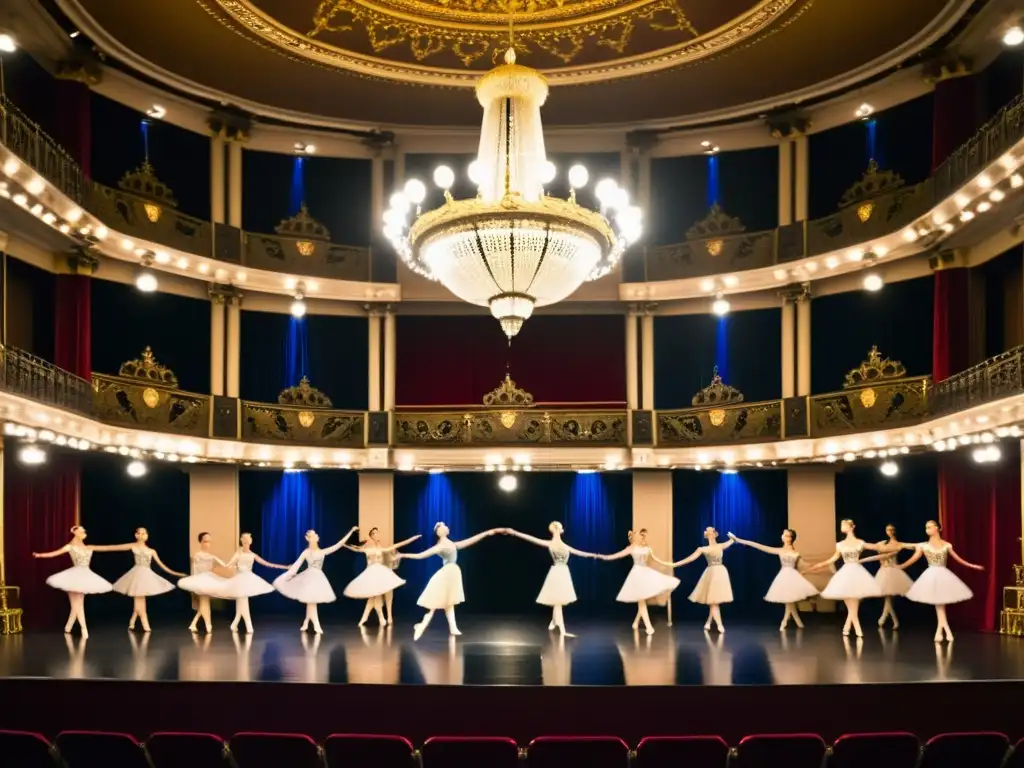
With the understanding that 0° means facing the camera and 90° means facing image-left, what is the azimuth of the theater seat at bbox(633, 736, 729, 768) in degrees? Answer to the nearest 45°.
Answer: approximately 180°

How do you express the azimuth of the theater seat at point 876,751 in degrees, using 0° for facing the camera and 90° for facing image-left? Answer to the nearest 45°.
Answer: approximately 180°

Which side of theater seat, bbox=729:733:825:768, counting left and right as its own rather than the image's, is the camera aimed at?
back

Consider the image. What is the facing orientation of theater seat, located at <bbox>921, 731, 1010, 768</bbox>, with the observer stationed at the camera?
facing away from the viewer

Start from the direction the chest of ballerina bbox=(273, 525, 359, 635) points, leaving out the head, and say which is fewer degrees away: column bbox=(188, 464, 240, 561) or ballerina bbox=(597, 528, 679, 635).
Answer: the ballerina

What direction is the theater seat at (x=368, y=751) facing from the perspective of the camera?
away from the camera

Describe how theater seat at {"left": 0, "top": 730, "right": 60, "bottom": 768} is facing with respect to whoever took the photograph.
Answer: facing away from the viewer

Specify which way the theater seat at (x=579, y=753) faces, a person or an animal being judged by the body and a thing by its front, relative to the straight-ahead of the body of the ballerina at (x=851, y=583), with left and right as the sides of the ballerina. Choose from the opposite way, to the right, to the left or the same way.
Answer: the opposite way

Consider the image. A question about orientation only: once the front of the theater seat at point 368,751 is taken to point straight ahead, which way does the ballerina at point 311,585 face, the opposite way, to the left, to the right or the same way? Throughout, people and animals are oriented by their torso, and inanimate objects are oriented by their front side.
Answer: the opposite way

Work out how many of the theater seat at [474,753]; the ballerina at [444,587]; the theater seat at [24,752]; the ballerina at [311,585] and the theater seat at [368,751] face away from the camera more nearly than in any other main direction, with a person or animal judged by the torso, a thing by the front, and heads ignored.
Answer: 3

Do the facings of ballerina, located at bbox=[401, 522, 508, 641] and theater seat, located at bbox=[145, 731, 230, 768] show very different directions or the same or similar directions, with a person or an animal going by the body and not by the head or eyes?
very different directions

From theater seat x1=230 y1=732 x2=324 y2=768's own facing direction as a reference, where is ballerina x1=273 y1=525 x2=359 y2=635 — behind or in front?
in front

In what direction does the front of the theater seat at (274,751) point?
away from the camera
